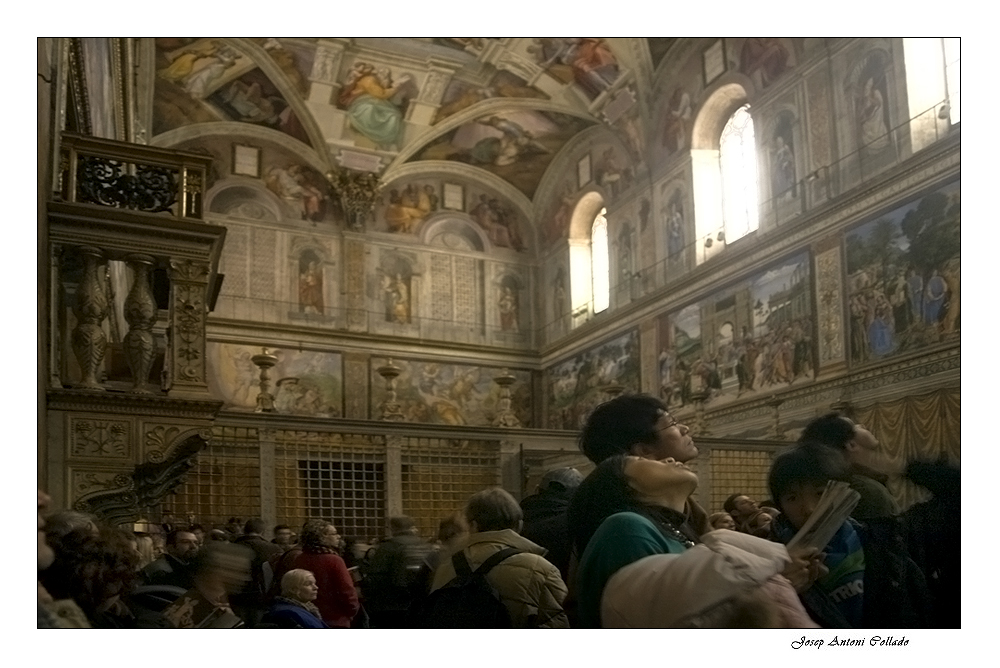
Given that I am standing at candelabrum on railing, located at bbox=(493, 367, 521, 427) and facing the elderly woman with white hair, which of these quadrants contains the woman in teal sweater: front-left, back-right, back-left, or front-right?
front-left

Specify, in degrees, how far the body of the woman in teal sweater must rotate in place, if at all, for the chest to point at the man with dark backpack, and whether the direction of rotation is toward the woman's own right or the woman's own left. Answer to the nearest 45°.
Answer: approximately 135° to the woman's own left

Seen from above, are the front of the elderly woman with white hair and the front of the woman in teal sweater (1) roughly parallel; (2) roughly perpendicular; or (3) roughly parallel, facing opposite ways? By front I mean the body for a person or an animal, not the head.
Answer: roughly parallel

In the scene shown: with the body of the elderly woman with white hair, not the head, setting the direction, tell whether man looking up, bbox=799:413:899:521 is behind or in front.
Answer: in front

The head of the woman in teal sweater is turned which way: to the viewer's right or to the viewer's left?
to the viewer's right

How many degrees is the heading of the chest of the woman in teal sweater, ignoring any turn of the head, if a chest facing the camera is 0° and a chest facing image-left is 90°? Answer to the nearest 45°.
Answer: approximately 270°

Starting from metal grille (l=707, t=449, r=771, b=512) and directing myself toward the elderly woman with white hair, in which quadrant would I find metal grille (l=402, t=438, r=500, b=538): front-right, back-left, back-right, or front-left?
front-right
